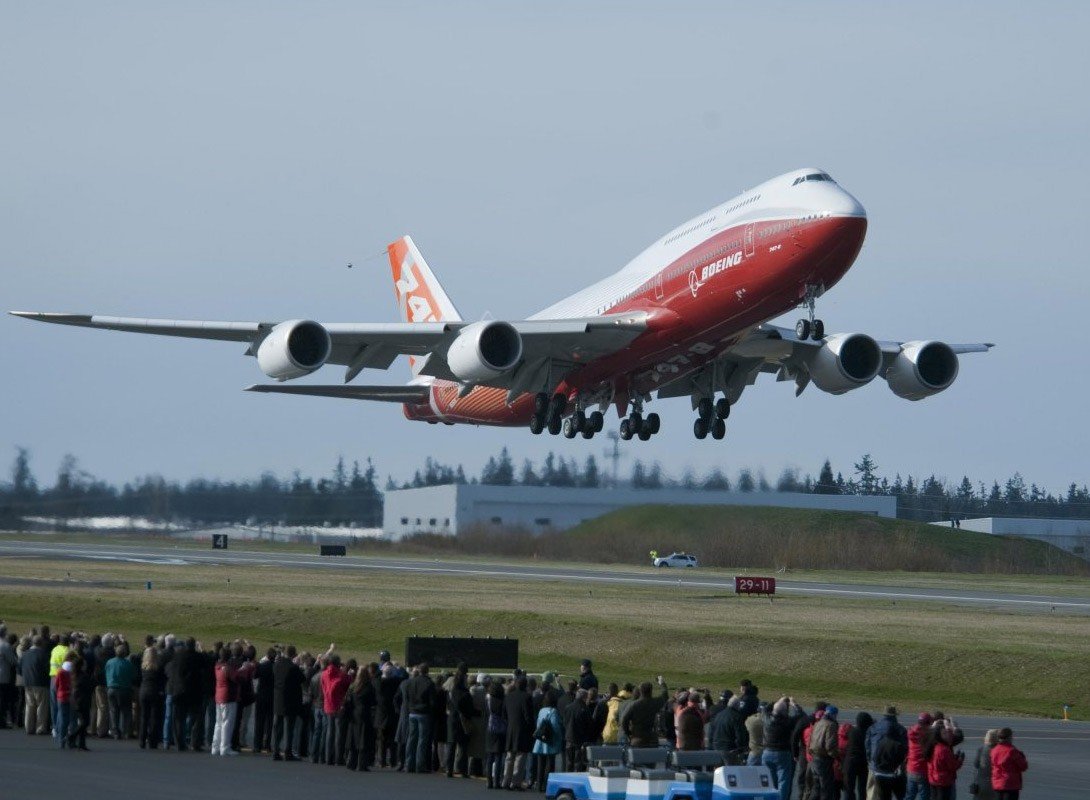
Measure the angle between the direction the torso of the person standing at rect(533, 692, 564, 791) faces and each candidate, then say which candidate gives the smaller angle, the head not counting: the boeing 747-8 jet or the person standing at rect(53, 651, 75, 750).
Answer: the boeing 747-8 jet

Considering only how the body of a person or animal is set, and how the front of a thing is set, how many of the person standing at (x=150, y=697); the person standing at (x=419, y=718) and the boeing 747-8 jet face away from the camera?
2

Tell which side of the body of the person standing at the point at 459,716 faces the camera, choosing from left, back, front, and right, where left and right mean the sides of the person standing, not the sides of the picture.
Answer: back

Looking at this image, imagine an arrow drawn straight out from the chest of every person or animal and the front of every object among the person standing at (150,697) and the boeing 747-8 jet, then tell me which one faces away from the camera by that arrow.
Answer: the person standing

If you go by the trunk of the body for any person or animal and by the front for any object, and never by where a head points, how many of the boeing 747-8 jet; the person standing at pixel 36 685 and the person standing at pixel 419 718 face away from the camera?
2

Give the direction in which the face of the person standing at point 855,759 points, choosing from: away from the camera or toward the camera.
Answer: away from the camera

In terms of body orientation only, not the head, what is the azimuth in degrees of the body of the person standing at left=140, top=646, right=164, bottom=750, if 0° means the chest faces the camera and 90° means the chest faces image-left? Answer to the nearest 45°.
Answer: approximately 180°

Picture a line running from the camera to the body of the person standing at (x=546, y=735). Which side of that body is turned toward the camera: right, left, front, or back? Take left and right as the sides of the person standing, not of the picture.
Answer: back

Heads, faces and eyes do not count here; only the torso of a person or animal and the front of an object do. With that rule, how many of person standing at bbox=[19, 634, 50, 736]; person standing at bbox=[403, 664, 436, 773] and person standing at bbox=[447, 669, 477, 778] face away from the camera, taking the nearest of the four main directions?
3

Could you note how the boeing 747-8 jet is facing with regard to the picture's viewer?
facing the viewer and to the right of the viewer

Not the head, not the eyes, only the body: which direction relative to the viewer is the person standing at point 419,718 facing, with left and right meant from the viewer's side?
facing away from the viewer

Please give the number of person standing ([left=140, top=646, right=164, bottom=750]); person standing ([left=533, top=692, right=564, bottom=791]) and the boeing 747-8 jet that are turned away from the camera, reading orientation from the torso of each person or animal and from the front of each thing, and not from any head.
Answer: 2

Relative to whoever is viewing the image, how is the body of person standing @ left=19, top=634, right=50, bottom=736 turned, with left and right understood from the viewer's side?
facing away from the viewer

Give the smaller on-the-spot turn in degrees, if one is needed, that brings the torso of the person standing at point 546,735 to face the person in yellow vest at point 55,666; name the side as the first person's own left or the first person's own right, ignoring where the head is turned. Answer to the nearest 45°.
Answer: approximately 45° to the first person's own left
